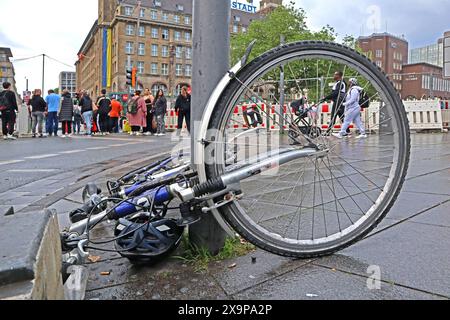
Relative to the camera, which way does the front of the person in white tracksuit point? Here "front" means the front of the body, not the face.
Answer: to the viewer's left

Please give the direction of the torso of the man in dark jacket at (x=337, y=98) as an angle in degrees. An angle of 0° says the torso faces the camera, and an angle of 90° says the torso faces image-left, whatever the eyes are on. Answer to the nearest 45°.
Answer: approximately 90°

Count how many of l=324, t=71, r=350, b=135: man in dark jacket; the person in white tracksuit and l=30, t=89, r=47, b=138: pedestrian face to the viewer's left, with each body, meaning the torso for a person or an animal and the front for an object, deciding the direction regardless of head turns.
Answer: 2
